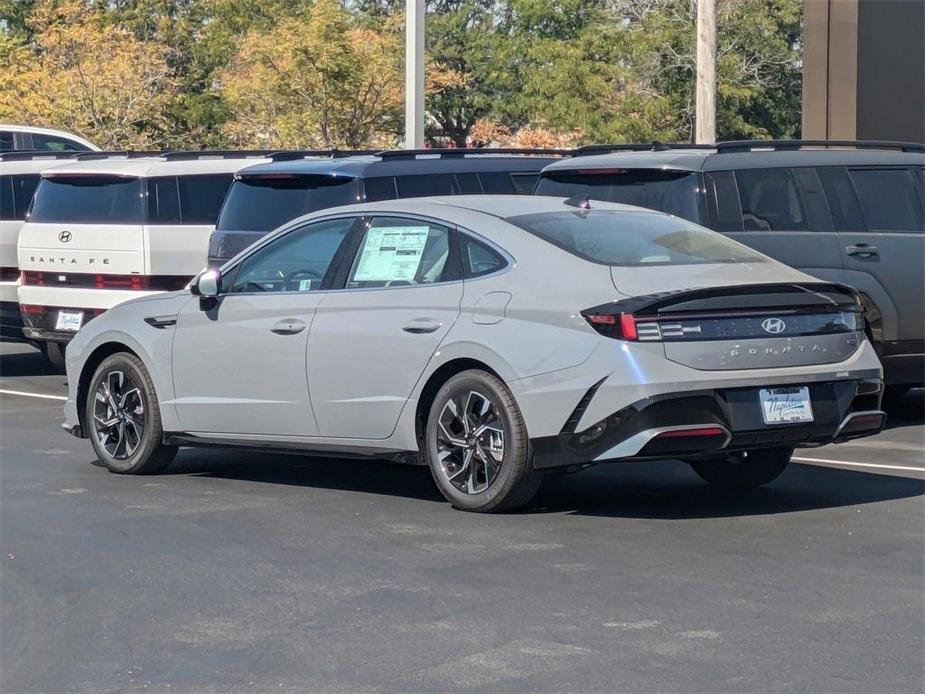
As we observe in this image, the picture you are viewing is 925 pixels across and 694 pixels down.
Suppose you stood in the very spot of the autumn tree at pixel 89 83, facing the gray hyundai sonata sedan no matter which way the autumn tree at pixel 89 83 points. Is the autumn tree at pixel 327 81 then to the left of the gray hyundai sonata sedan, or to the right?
left

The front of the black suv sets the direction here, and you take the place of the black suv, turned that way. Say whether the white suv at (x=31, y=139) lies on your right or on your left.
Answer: on your left

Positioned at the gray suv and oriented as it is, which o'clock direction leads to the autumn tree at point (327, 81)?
The autumn tree is roughly at 10 o'clock from the gray suv.

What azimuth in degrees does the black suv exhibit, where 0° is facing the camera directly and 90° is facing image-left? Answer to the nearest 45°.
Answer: approximately 225°

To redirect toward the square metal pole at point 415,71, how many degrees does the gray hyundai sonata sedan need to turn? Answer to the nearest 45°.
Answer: approximately 45° to its right

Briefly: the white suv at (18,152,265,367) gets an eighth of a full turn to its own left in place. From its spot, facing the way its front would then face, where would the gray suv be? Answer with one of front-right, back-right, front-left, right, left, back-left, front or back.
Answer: back-right

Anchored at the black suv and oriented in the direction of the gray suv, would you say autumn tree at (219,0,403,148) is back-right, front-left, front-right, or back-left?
back-left

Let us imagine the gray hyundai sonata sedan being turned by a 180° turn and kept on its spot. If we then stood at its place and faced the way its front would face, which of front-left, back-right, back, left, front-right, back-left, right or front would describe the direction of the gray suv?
left

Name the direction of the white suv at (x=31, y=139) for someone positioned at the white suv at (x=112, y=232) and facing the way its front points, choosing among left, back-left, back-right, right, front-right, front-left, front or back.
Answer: front-left

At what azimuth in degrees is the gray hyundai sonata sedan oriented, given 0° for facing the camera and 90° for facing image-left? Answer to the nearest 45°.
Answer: approximately 135°

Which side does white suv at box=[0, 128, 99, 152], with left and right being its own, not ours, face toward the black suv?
right

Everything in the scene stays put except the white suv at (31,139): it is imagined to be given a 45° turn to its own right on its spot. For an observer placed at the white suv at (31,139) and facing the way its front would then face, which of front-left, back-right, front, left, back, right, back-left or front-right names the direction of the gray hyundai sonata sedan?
front-right

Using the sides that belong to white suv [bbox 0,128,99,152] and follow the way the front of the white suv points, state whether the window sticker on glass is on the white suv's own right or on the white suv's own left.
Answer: on the white suv's own right
